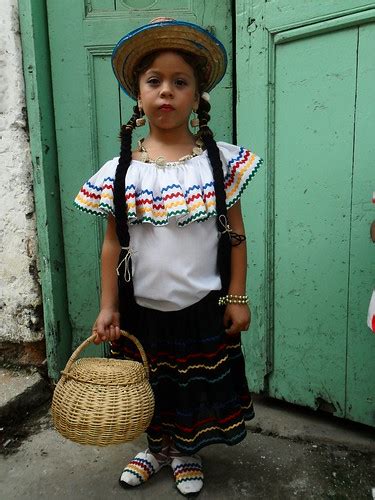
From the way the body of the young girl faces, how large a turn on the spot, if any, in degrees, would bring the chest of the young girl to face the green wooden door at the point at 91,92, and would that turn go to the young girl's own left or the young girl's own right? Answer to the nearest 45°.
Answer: approximately 135° to the young girl's own right

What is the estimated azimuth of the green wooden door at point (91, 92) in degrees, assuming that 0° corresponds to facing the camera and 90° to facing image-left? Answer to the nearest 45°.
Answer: approximately 0°

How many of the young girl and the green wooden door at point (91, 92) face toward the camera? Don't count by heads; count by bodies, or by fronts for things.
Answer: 2

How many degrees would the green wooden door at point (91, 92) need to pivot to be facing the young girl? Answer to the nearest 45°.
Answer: approximately 45° to its left

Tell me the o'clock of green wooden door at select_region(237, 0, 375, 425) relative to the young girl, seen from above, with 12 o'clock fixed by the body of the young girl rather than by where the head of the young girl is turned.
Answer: The green wooden door is roughly at 8 o'clock from the young girl.

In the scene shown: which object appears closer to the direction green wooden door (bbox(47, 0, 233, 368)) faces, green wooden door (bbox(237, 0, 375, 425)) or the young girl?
the young girl
